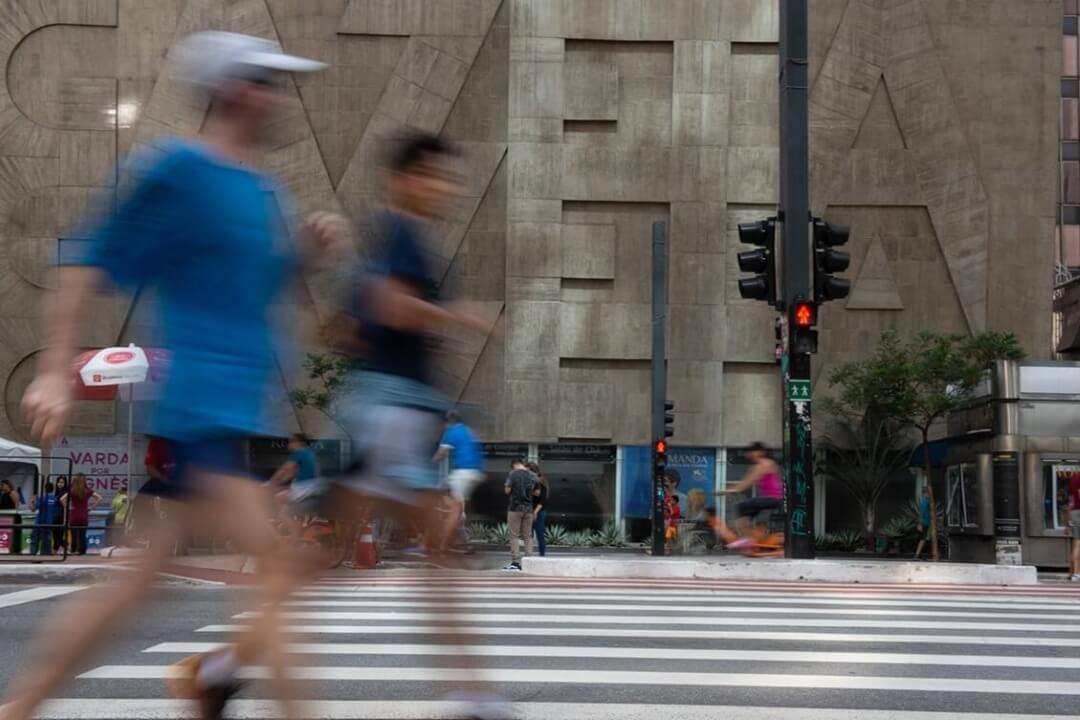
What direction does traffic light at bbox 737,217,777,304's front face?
to the viewer's left

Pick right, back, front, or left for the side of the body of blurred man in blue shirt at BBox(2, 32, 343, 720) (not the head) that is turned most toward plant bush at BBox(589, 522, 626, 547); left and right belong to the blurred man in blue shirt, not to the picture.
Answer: left

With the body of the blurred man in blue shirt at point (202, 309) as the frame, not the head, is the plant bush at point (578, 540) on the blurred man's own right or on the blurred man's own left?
on the blurred man's own left

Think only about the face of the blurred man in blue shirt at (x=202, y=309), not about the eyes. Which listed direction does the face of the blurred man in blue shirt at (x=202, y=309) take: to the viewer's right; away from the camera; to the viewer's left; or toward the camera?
to the viewer's right

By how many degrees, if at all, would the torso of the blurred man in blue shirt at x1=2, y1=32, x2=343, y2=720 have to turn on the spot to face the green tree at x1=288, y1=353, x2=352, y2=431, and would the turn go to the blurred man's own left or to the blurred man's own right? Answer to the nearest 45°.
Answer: approximately 90° to the blurred man's own left

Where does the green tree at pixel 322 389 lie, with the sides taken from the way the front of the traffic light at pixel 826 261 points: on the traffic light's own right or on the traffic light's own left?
on the traffic light's own left

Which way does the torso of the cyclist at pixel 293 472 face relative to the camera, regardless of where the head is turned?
to the viewer's left
